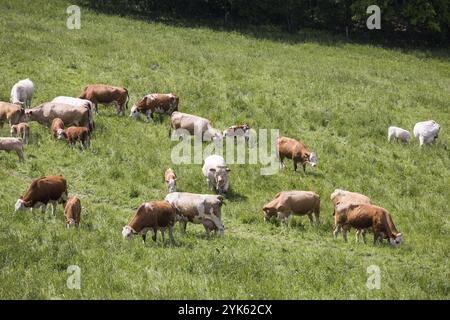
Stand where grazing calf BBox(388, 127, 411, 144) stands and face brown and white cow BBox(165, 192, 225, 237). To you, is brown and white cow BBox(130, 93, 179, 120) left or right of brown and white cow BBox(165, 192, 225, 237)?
right

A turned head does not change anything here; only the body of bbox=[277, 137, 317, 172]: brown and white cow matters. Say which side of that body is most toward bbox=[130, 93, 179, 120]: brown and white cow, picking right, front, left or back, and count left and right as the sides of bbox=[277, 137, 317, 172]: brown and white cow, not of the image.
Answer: back

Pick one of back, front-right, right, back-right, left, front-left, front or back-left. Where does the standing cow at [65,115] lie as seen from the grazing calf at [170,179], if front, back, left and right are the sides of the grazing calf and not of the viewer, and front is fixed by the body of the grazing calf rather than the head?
back-right

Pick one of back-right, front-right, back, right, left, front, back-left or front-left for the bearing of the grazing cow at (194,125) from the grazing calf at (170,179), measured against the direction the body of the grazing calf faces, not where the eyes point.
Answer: back

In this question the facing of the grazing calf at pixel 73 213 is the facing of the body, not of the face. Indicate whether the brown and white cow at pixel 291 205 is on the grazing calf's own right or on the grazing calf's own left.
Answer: on the grazing calf's own left

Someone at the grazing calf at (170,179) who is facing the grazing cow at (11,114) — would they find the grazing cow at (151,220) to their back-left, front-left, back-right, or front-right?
back-left

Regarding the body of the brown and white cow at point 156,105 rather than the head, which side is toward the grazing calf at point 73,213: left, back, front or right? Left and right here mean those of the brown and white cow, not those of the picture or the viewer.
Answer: left
